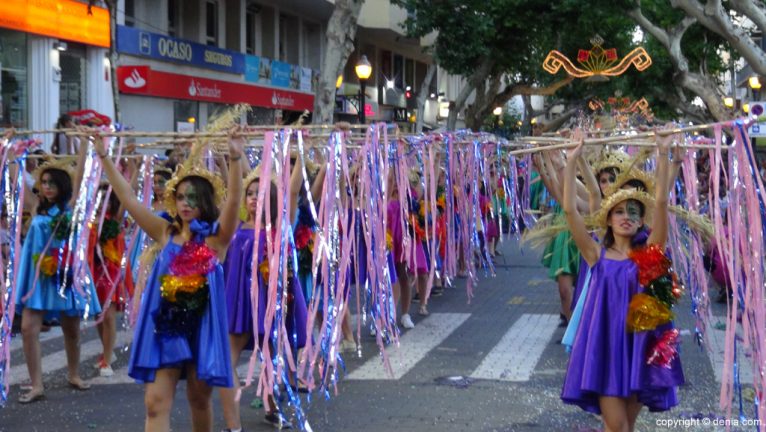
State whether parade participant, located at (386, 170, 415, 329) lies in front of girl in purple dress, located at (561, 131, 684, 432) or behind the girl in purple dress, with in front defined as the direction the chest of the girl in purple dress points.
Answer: behind

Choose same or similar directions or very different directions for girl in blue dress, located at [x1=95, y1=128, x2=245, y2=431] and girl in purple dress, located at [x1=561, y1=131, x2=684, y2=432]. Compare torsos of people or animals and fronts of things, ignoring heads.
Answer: same or similar directions

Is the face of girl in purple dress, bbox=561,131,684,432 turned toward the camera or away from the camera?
toward the camera

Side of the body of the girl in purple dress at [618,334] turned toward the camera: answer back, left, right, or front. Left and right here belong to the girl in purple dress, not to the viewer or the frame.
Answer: front

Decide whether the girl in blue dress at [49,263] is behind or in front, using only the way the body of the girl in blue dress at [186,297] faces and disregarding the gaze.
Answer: behind

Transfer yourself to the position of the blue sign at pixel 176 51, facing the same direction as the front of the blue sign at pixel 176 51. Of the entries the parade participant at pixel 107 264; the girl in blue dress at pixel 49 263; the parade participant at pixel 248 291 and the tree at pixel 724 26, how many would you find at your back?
0

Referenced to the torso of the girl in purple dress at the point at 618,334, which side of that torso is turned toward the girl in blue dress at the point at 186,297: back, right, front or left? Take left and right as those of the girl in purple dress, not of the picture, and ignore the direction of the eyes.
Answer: right

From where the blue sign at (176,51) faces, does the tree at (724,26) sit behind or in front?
in front

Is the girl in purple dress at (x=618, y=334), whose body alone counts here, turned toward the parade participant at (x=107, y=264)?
no

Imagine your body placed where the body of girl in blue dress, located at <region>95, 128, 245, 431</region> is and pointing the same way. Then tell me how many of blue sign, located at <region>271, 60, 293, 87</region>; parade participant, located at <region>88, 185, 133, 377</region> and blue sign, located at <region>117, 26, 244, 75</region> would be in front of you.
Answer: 0

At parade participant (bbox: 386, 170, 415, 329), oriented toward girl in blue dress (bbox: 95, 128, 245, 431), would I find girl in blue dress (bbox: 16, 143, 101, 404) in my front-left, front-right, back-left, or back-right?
front-right

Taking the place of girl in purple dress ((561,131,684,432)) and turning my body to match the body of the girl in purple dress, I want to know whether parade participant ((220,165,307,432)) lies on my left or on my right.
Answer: on my right

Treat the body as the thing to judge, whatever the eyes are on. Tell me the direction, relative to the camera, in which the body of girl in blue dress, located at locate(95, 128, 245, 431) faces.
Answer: toward the camera

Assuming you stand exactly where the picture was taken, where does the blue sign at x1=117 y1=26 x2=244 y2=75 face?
facing the viewer and to the right of the viewer

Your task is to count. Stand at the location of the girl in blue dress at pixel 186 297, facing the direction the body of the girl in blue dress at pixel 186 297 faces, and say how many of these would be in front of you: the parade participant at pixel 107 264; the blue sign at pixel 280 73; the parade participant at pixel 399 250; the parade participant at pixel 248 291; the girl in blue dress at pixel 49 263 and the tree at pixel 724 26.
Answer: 0
